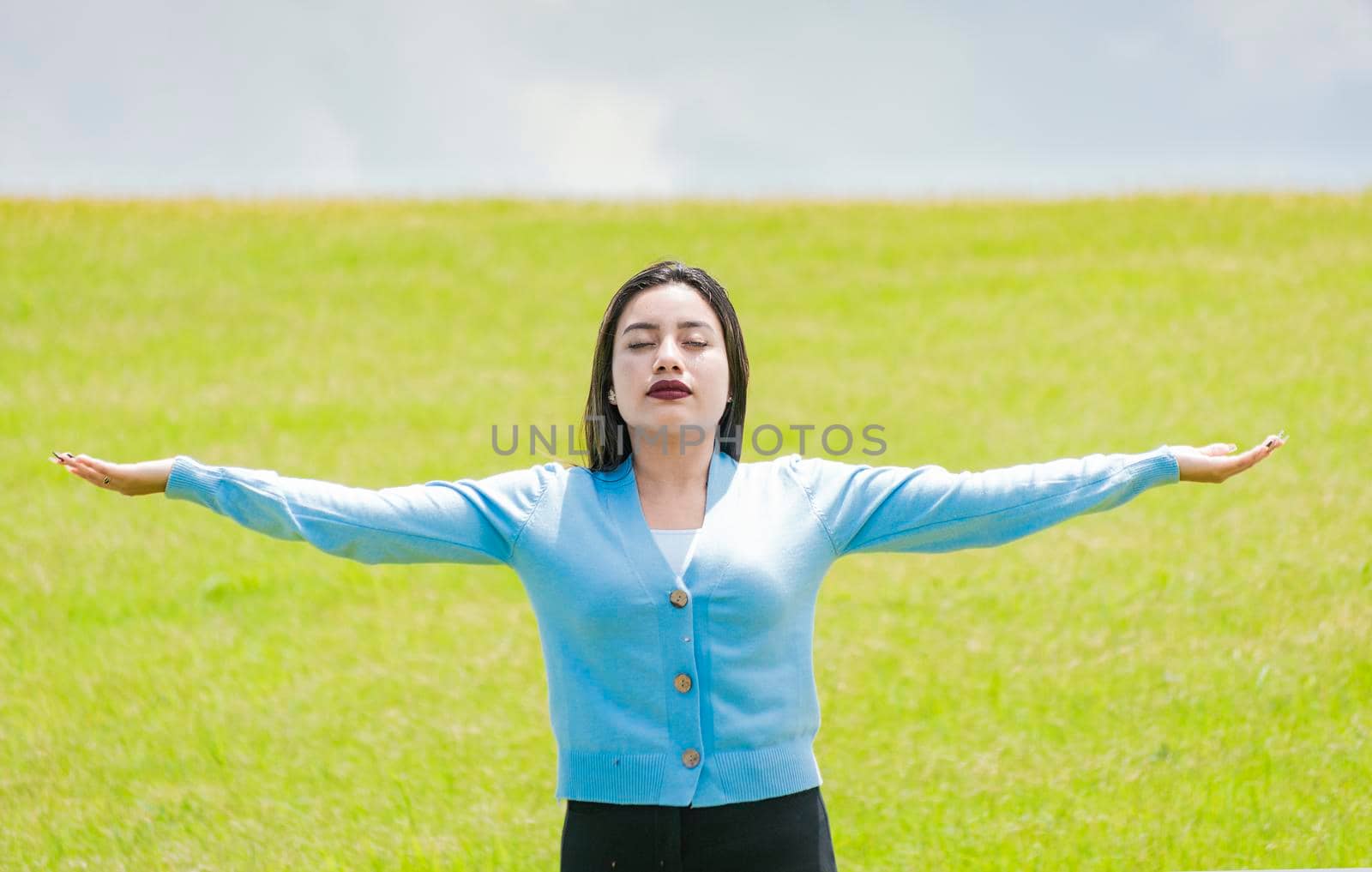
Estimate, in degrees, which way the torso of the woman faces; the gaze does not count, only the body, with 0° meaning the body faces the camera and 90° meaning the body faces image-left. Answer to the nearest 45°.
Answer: approximately 0°
